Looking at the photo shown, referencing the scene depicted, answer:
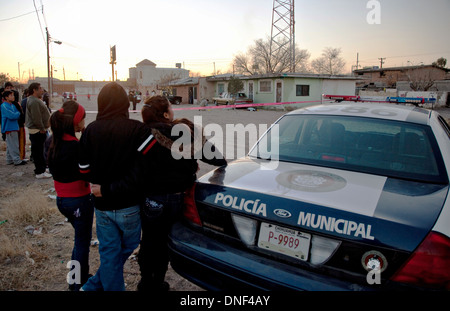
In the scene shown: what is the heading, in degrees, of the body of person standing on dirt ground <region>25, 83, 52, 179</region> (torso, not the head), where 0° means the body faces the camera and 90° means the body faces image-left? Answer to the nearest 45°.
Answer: approximately 270°

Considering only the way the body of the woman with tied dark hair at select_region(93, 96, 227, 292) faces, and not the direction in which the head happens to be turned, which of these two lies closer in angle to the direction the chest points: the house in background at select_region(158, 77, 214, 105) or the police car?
the house in background

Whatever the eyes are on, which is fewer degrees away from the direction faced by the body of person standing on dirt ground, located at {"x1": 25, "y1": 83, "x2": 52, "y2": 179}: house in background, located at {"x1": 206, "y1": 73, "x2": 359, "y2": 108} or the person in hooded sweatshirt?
the house in background

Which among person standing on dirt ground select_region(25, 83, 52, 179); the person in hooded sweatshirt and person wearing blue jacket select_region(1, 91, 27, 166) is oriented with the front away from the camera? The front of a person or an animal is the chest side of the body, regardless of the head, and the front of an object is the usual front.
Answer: the person in hooded sweatshirt

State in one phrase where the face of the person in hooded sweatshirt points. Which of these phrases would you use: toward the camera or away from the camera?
away from the camera

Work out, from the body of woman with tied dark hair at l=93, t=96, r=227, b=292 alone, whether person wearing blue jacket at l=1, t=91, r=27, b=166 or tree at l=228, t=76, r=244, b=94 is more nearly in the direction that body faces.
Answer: the tree

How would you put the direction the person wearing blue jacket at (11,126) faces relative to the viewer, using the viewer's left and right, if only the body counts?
facing to the right of the viewer

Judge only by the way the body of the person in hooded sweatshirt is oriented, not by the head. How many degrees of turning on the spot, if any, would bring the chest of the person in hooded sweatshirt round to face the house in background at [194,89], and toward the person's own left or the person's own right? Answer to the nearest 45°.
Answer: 0° — they already face it

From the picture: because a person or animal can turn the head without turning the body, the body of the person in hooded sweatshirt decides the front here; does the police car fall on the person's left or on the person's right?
on the person's right

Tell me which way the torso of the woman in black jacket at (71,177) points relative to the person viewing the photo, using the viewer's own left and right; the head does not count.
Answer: facing away from the viewer and to the right of the viewer

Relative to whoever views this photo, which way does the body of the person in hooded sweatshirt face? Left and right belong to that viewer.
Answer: facing away from the viewer

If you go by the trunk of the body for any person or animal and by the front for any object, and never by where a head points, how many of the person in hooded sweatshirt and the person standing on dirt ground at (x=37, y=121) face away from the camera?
1
